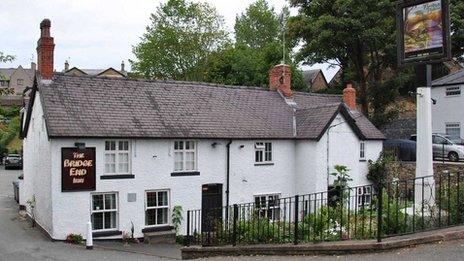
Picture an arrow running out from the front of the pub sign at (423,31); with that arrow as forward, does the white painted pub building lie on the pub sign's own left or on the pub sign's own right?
on the pub sign's own right

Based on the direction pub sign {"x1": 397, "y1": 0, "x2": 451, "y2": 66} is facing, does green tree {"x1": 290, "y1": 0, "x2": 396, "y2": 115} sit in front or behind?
behind

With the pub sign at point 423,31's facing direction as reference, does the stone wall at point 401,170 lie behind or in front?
behind

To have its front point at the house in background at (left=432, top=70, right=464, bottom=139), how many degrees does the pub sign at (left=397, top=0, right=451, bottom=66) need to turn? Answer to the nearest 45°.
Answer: approximately 180°

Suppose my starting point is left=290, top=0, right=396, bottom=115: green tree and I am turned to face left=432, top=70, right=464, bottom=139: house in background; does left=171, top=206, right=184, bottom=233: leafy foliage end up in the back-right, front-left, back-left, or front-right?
back-right

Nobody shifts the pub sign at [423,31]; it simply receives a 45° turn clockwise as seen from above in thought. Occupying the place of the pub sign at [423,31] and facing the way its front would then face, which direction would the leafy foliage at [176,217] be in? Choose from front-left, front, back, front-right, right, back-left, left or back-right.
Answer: right

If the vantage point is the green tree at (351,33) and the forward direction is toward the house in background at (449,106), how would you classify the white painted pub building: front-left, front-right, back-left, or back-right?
back-right

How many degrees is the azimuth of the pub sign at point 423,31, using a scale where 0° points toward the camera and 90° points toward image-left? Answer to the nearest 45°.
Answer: approximately 0°
